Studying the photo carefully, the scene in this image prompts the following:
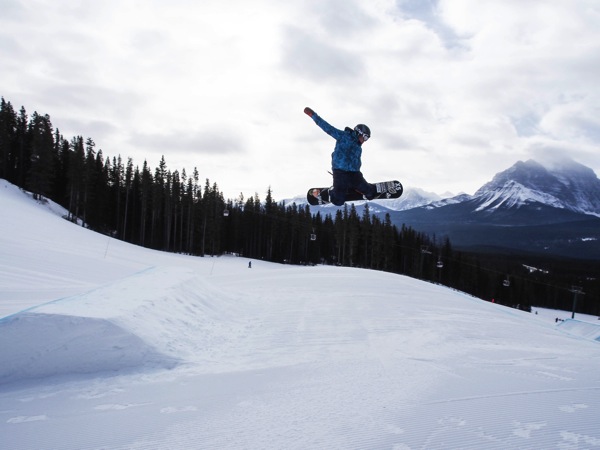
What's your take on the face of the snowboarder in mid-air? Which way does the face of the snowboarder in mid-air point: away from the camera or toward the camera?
toward the camera

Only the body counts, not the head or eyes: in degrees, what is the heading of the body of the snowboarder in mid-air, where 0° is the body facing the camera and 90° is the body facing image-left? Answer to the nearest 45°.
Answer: approximately 315°
